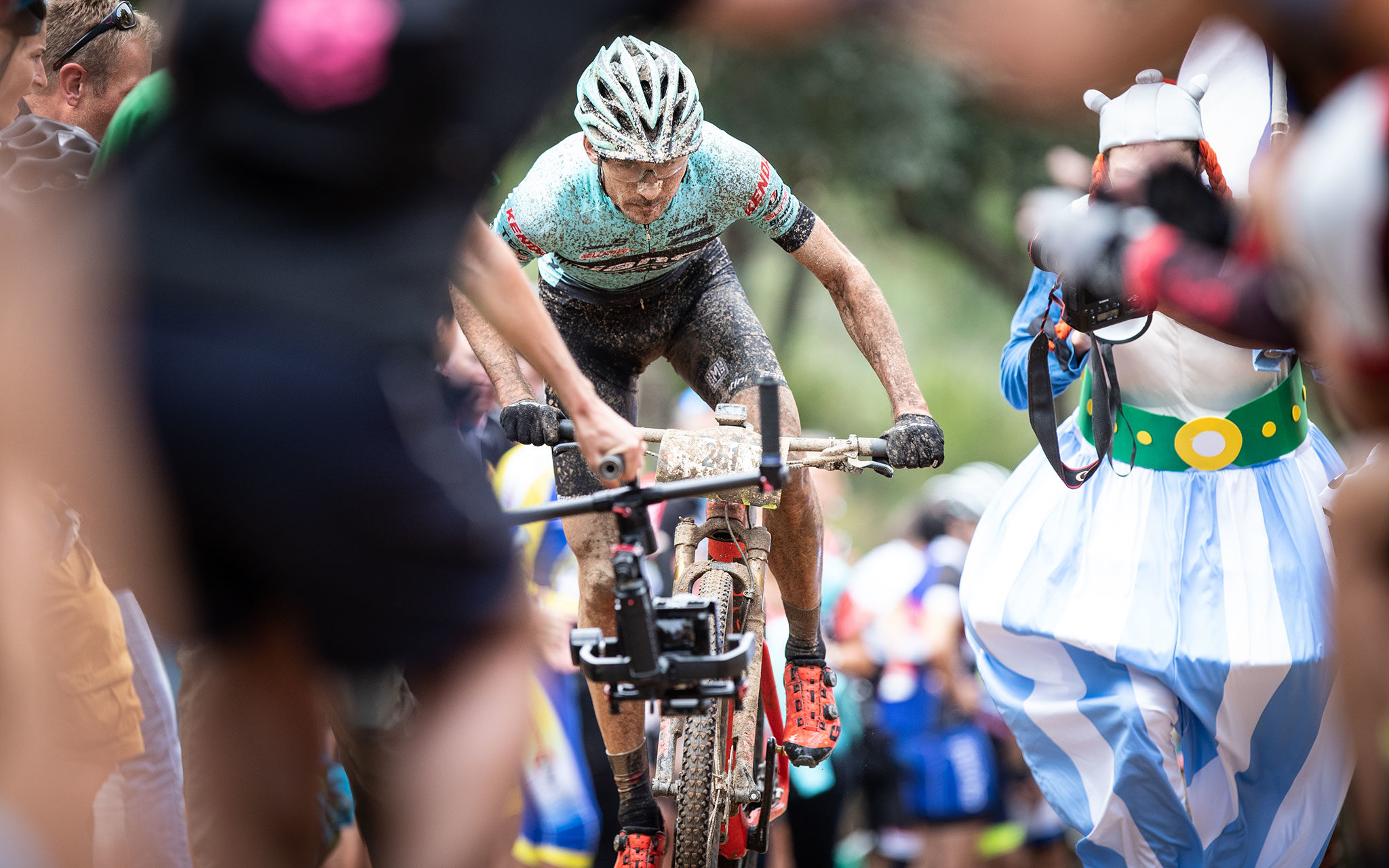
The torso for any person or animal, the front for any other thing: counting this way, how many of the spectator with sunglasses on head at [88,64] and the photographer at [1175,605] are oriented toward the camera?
1

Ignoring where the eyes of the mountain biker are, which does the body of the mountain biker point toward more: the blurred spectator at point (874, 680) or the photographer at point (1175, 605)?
the photographer

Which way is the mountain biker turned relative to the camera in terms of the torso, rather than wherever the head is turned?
toward the camera

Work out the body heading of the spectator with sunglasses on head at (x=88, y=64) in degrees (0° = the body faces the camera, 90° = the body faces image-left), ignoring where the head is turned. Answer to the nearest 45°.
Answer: approximately 270°

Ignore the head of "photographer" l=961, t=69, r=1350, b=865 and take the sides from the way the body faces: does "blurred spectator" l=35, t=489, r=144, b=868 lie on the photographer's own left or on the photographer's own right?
on the photographer's own right

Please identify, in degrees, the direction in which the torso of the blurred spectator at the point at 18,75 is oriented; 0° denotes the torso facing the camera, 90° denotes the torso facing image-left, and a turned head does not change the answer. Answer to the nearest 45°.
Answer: approximately 270°

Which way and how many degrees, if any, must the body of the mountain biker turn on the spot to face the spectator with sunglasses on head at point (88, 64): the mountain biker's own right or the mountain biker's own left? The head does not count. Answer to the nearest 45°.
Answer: approximately 90° to the mountain biker's own right

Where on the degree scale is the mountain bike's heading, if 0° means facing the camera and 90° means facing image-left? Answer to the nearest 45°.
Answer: approximately 0°
